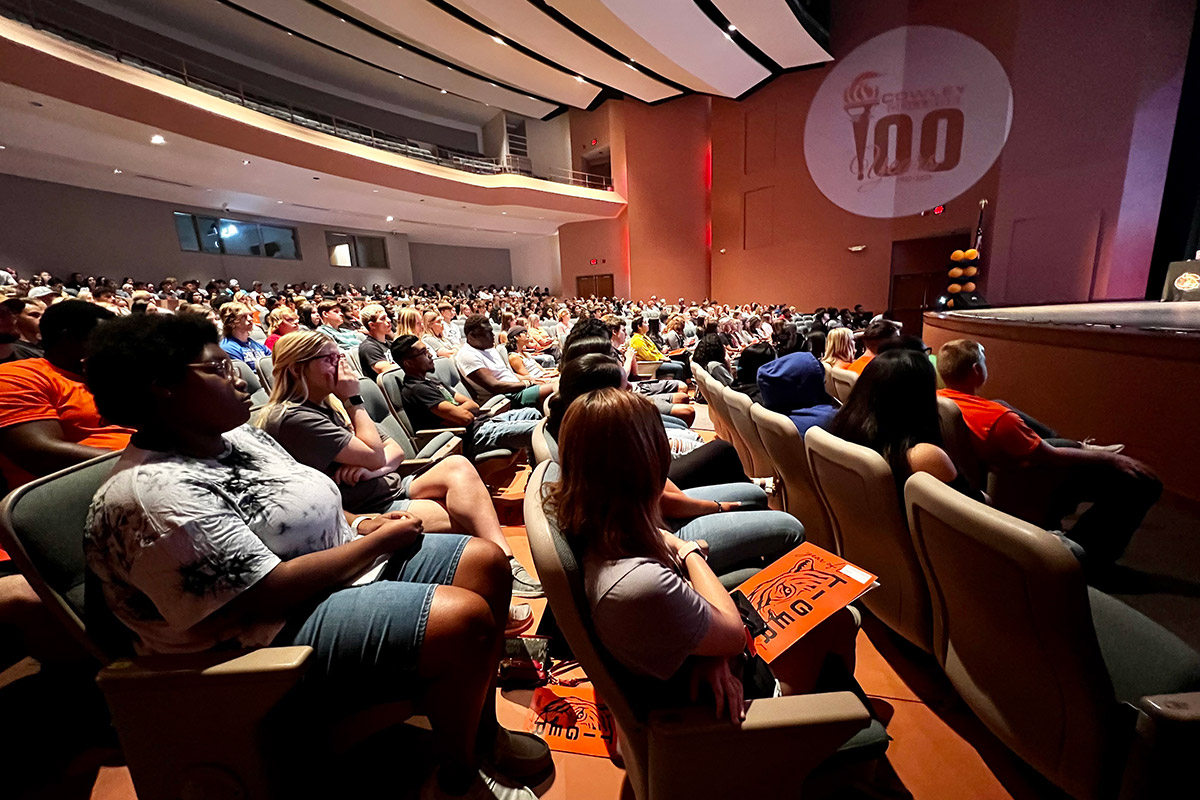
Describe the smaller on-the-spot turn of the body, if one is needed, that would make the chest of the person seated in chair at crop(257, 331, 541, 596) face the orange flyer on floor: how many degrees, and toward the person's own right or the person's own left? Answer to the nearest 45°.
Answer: approximately 45° to the person's own right

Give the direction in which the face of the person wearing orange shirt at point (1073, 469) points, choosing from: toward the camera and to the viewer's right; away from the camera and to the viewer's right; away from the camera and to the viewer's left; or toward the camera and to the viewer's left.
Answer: away from the camera and to the viewer's right

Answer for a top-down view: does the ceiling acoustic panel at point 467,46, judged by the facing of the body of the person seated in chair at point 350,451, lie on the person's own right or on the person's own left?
on the person's own left

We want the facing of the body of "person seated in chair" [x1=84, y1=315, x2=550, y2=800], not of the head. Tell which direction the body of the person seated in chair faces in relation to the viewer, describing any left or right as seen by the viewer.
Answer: facing to the right of the viewer

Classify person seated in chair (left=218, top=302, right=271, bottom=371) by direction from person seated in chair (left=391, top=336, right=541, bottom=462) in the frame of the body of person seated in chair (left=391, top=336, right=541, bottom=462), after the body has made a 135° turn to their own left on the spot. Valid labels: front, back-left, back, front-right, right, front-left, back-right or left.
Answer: front

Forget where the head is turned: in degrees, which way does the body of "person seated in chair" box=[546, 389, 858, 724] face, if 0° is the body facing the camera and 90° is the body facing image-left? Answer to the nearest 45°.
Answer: approximately 225°

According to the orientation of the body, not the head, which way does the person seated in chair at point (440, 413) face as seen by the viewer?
to the viewer's right

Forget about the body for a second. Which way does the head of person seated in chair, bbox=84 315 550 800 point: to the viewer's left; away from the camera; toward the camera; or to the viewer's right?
to the viewer's right

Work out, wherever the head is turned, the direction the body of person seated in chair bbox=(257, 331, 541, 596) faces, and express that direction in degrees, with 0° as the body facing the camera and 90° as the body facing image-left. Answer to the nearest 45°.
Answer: approximately 270°

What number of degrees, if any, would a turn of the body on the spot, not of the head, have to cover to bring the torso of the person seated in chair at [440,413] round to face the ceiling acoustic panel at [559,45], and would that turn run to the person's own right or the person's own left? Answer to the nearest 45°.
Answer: approximately 90° to the person's own left
